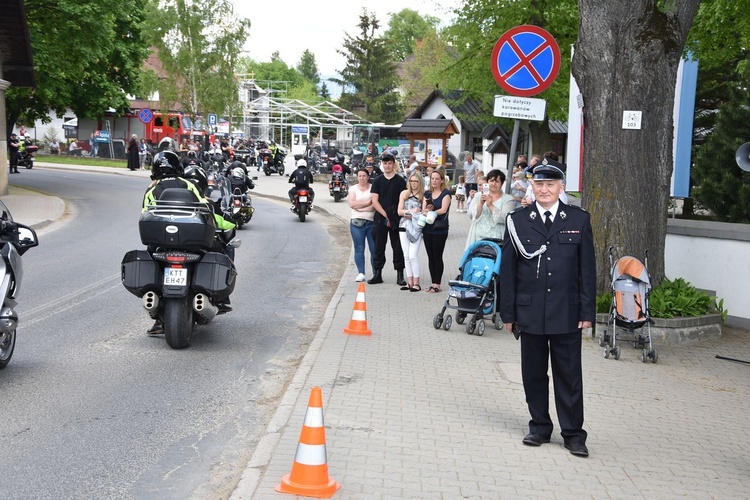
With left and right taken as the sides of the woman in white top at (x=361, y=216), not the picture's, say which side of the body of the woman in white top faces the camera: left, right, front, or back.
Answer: front

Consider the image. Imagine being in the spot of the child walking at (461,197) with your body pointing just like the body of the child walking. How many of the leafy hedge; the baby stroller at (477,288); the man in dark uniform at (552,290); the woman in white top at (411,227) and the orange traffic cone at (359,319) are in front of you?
5

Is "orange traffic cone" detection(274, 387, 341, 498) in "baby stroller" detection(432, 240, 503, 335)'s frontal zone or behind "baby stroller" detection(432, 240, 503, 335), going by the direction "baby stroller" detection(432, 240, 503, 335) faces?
frontal zone

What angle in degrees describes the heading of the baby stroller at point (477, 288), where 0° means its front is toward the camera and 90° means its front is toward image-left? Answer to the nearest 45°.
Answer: approximately 45°

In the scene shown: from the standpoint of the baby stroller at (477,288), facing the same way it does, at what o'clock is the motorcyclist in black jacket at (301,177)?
The motorcyclist in black jacket is roughly at 4 o'clock from the baby stroller.

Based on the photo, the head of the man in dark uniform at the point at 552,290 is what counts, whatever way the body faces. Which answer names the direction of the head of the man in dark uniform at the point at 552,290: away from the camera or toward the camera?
toward the camera

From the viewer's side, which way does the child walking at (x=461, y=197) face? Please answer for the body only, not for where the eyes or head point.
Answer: toward the camera

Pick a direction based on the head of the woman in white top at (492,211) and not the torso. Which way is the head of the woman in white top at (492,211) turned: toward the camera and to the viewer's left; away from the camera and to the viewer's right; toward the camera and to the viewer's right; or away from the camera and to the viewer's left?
toward the camera and to the viewer's left

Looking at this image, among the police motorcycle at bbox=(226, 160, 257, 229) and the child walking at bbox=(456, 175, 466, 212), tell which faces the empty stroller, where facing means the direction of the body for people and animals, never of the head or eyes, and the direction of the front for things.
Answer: the child walking
